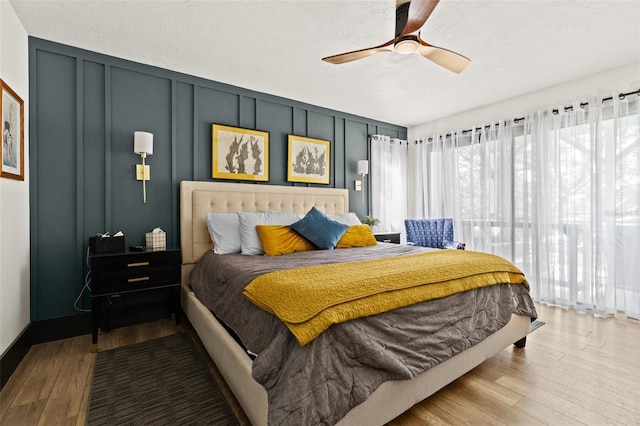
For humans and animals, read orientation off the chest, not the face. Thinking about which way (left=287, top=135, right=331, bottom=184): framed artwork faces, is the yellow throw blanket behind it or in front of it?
in front

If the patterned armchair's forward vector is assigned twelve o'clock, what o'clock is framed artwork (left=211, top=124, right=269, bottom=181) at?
The framed artwork is roughly at 3 o'clock from the patterned armchair.

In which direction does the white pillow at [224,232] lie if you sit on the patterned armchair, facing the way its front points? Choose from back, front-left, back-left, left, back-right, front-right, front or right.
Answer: right

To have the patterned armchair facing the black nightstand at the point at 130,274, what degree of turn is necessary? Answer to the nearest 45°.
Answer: approximately 90° to its right

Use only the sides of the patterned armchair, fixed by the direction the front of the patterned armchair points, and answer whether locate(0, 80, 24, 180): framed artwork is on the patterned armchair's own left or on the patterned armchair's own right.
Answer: on the patterned armchair's own right

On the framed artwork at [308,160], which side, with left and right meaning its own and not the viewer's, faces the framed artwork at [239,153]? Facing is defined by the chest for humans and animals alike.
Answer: right

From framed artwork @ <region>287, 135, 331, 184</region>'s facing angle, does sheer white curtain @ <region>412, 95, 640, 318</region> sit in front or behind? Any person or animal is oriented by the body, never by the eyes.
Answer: in front

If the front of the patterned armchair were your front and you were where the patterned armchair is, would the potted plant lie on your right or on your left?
on your right

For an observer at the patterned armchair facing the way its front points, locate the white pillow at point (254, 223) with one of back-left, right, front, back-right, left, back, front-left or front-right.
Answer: right
